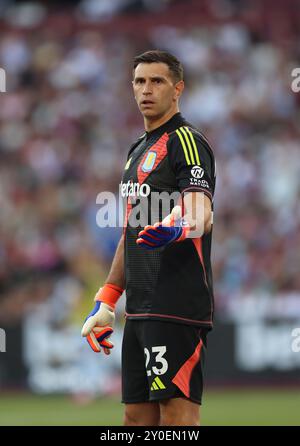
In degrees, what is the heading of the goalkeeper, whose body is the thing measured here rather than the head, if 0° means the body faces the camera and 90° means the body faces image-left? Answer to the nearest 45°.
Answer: approximately 45°
